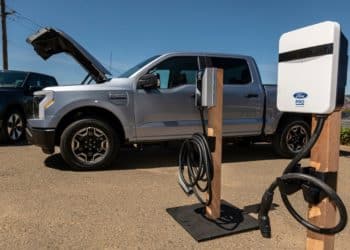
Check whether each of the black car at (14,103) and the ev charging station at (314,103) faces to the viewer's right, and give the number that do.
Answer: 0

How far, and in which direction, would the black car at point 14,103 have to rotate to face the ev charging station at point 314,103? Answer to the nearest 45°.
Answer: approximately 45° to its left

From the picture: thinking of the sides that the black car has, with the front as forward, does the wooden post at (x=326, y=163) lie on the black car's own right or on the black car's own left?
on the black car's own left

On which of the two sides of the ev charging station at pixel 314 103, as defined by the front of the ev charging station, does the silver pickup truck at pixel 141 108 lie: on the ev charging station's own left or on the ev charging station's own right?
on the ev charging station's own right

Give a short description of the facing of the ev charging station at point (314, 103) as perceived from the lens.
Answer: facing the viewer and to the left of the viewer

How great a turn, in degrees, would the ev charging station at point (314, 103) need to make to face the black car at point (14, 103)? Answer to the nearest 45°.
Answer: approximately 90° to its right

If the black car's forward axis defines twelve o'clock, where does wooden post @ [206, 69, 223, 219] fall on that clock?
The wooden post is roughly at 10 o'clock from the black car.

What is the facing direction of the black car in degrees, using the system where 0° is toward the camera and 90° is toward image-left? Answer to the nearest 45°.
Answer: approximately 45°
